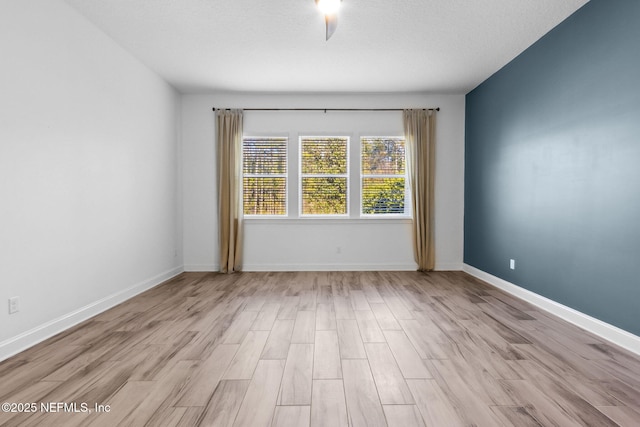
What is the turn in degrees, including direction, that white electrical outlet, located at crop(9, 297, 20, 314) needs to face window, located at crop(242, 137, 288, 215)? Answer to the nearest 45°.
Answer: approximately 90° to its left

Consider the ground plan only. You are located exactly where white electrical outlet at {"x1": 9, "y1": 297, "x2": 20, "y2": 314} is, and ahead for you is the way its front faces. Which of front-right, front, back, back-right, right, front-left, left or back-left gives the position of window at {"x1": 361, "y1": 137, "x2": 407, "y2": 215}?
front-left

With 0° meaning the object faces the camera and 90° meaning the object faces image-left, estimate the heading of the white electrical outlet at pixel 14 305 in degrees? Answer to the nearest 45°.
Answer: approximately 315°

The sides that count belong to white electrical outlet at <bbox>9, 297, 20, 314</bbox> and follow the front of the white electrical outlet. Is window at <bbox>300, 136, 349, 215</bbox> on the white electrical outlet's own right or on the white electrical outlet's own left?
on the white electrical outlet's own left

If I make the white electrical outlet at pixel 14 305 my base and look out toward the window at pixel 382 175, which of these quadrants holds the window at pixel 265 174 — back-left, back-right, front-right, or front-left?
front-left

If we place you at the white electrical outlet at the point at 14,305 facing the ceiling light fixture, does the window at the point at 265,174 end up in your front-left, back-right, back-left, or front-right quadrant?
front-left

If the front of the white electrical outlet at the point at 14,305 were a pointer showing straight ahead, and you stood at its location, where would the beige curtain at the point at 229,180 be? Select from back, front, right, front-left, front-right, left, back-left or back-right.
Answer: left

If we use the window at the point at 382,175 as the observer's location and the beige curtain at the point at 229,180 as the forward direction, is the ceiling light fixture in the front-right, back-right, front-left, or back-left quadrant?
front-left

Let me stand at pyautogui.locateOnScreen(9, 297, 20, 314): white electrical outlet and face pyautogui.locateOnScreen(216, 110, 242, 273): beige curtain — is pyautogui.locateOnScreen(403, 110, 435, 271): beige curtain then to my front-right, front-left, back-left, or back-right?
front-right

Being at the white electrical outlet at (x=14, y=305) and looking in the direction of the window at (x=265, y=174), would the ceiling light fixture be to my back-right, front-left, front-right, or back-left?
front-right

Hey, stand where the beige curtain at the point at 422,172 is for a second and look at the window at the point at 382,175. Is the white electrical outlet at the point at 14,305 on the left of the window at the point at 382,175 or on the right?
left
